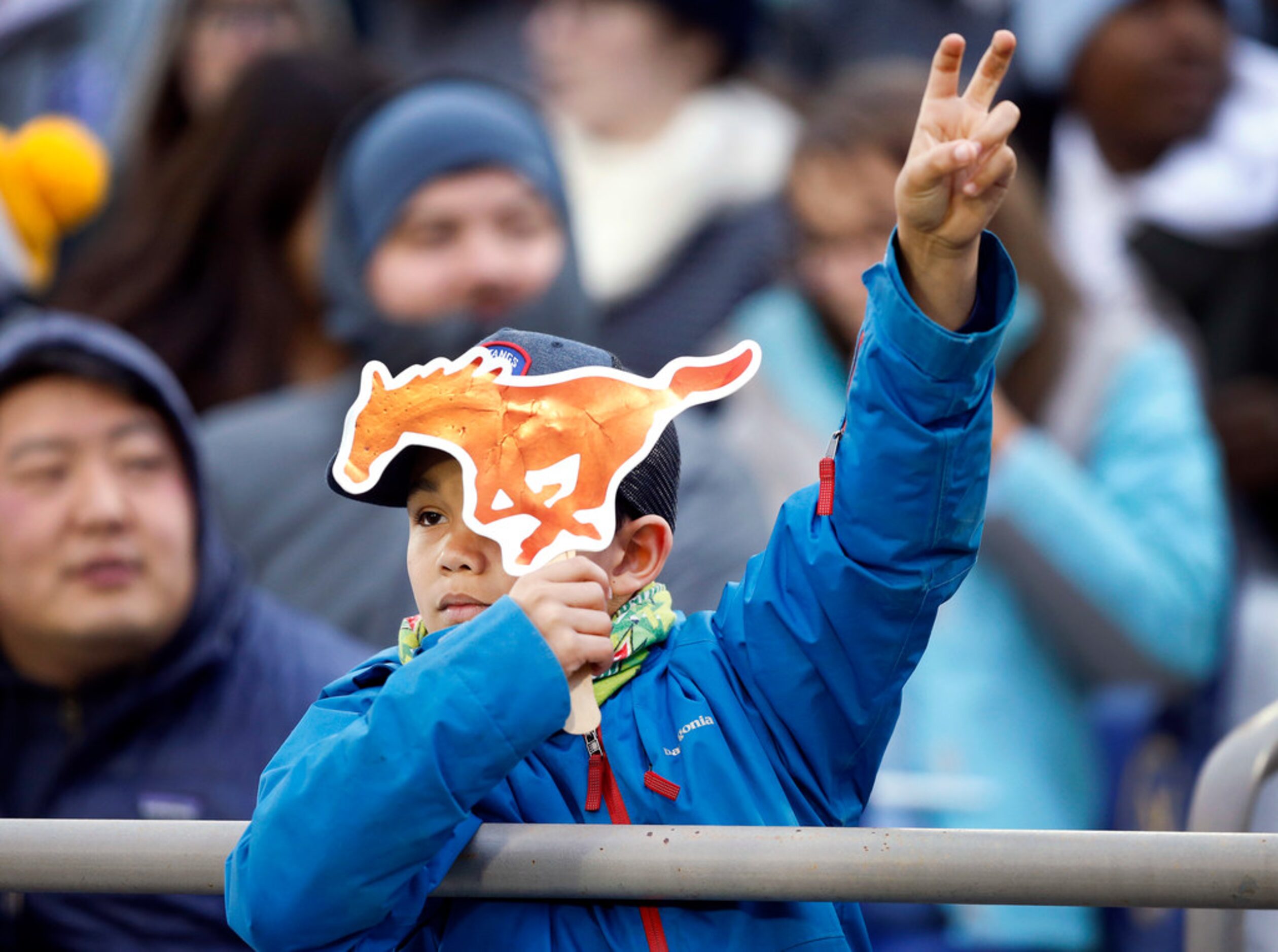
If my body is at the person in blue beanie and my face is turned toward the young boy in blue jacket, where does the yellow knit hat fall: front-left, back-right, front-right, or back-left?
back-right

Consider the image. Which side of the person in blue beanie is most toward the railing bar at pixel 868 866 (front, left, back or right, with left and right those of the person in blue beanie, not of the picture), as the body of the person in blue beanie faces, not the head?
front

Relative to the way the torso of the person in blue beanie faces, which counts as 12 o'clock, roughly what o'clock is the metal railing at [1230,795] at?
The metal railing is roughly at 11 o'clock from the person in blue beanie.

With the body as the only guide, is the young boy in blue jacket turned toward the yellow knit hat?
no

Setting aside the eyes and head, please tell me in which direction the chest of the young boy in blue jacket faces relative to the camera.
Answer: toward the camera

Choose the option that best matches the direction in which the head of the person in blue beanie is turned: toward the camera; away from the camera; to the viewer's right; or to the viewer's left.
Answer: toward the camera

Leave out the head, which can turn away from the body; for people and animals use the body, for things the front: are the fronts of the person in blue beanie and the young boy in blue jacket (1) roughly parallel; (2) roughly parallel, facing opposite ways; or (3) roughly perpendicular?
roughly parallel

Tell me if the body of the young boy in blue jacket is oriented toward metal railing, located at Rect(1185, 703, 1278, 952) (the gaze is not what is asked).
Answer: no

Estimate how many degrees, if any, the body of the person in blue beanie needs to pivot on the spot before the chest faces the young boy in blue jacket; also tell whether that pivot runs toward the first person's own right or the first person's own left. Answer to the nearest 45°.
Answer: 0° — they already face them

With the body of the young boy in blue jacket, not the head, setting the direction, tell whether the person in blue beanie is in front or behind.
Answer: behind

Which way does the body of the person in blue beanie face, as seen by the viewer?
toward the camera

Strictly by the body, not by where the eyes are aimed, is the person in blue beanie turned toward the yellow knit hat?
no

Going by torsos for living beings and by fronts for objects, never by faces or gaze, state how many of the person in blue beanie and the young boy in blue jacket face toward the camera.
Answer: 2
